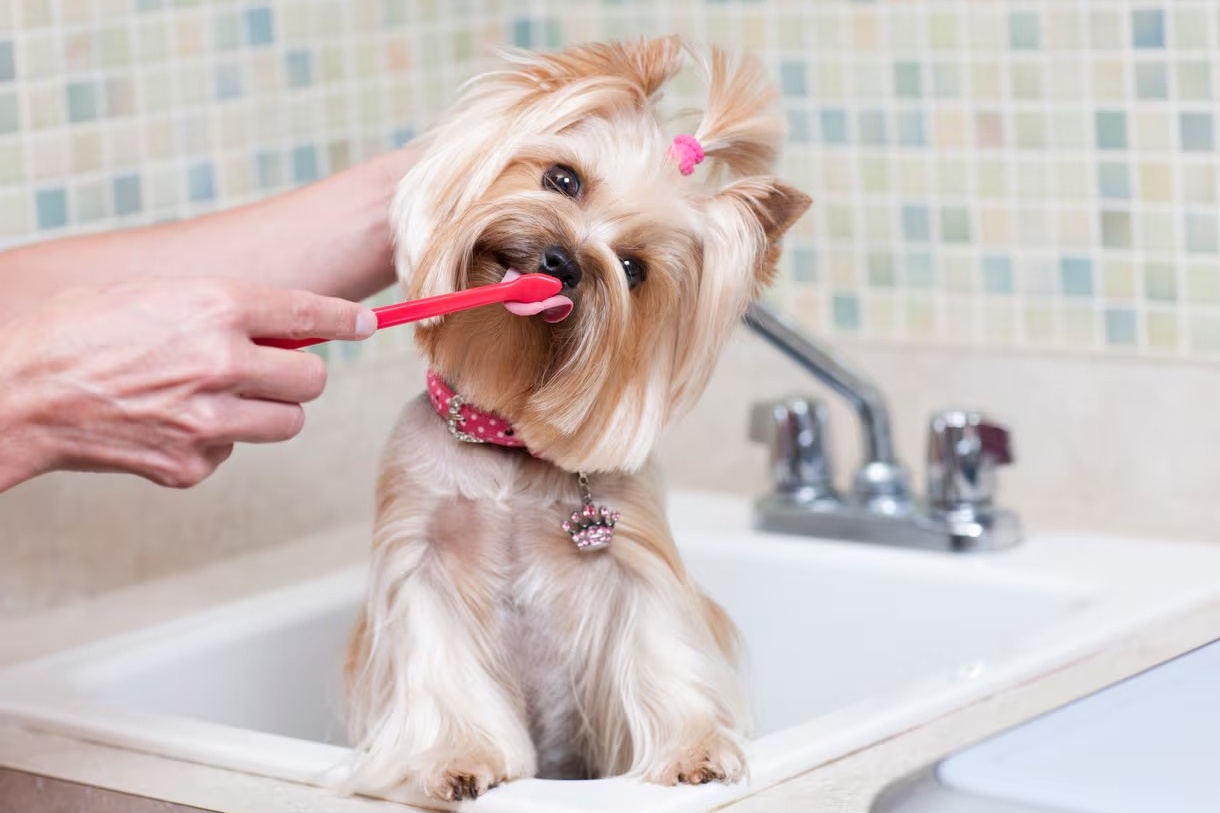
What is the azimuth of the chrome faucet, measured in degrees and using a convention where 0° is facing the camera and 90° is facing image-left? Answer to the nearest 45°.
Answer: approximately 45°

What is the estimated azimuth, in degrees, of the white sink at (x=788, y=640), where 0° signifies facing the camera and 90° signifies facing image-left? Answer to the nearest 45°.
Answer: approximately 45°
